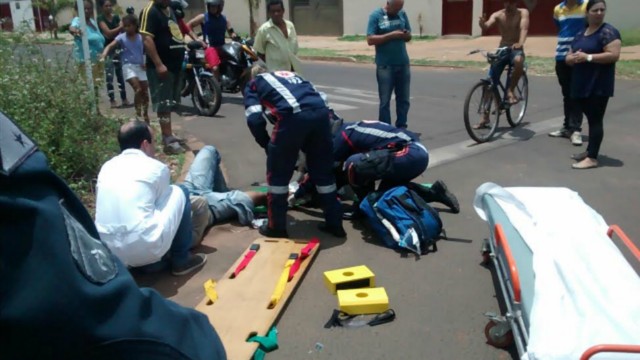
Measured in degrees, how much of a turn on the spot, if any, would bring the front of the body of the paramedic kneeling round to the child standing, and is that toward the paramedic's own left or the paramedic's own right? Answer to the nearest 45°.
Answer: approximately 45° to the paramedic's own right

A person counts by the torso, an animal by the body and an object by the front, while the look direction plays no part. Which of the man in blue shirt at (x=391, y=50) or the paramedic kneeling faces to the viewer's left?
the paramedic kneeling

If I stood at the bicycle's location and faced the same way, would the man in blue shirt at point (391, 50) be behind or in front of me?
in front

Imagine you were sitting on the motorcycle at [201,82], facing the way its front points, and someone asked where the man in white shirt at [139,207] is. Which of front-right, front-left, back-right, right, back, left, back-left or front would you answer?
front-right

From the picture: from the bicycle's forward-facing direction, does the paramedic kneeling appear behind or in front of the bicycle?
in front

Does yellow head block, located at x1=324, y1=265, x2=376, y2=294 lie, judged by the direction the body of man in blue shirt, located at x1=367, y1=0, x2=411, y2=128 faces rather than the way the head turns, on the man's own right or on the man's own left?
on the man's own right

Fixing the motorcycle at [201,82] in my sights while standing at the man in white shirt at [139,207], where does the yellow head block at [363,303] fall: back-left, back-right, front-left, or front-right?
back-right

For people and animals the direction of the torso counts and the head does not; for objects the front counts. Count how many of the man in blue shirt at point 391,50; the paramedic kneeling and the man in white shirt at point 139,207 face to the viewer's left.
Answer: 1

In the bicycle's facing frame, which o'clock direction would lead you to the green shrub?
The green shrub is roughly at 12 o'clock from the bicycle.

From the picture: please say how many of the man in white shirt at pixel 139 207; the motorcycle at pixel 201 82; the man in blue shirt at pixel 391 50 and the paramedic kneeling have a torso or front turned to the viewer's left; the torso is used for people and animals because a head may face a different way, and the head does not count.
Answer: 1

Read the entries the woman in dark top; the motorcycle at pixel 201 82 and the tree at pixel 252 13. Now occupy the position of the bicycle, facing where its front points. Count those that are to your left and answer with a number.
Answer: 1

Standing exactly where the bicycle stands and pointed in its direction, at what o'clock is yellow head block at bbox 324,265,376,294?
The yellow head block is roughly at 11 o'clock from the bicycle.

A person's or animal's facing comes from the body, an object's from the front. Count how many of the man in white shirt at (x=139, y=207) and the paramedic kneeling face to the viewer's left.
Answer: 1

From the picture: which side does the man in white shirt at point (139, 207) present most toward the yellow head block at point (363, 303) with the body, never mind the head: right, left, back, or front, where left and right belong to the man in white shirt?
right
